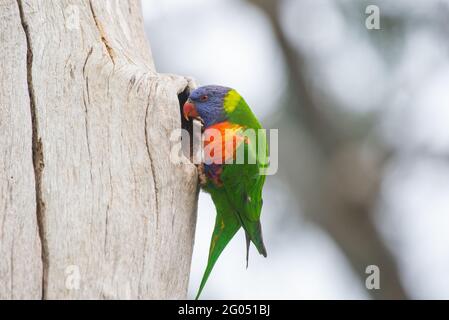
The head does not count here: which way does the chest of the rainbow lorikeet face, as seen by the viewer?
to the viewer's left
